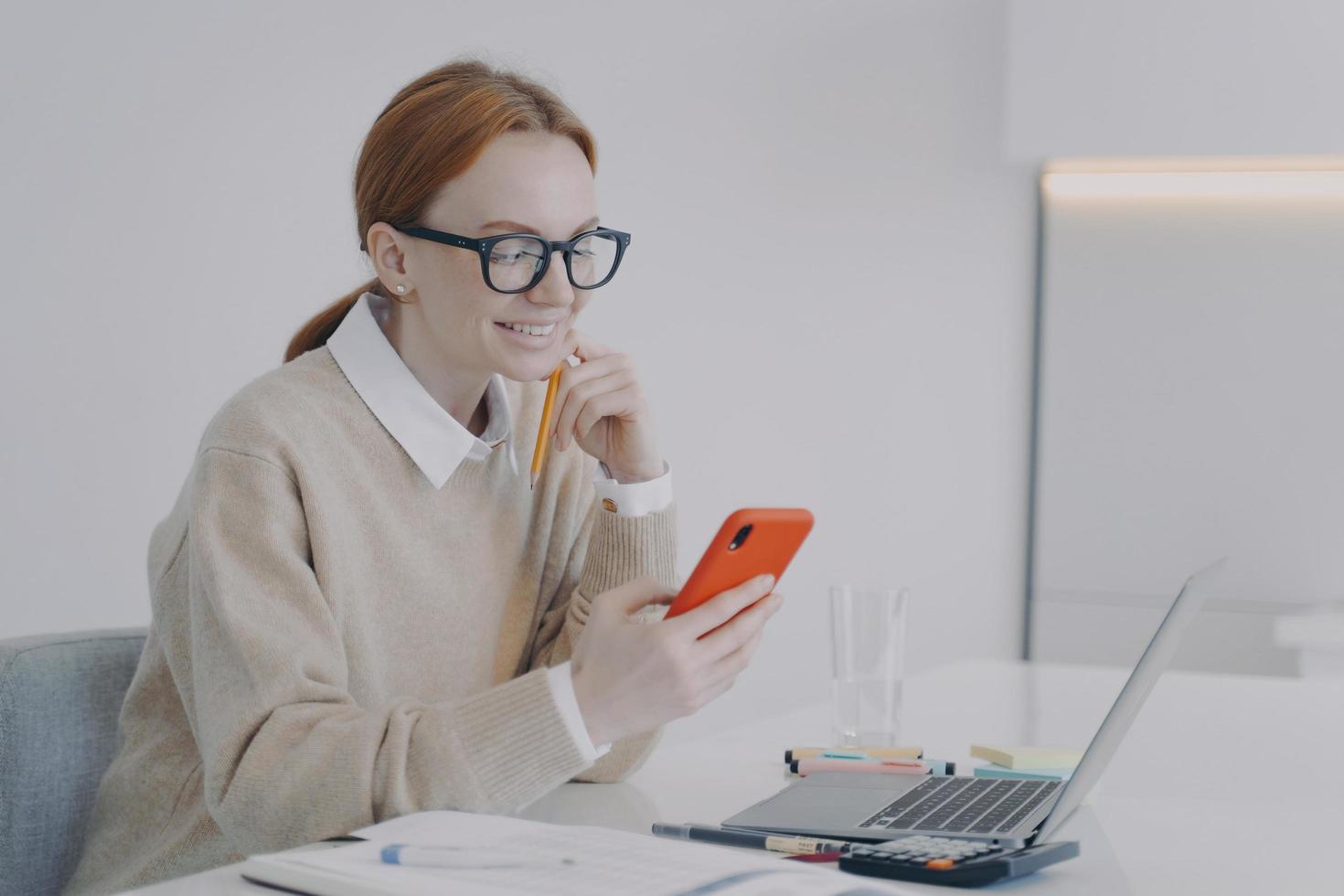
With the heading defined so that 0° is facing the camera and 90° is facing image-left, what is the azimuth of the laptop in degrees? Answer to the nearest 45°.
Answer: approximately 90°

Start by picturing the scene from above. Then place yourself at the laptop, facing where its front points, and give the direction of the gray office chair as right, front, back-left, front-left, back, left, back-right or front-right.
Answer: front

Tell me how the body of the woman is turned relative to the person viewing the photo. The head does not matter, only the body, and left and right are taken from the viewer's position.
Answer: facing the viewer and to the right of the viewer

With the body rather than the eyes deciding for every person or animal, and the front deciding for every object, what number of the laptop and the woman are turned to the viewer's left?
1

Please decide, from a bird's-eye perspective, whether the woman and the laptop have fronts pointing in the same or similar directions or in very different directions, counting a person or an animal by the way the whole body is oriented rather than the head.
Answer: very different directions

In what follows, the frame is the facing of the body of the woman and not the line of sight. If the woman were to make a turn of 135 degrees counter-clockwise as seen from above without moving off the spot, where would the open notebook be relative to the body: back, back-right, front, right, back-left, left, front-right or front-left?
back

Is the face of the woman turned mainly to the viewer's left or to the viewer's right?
to the viewer's right
